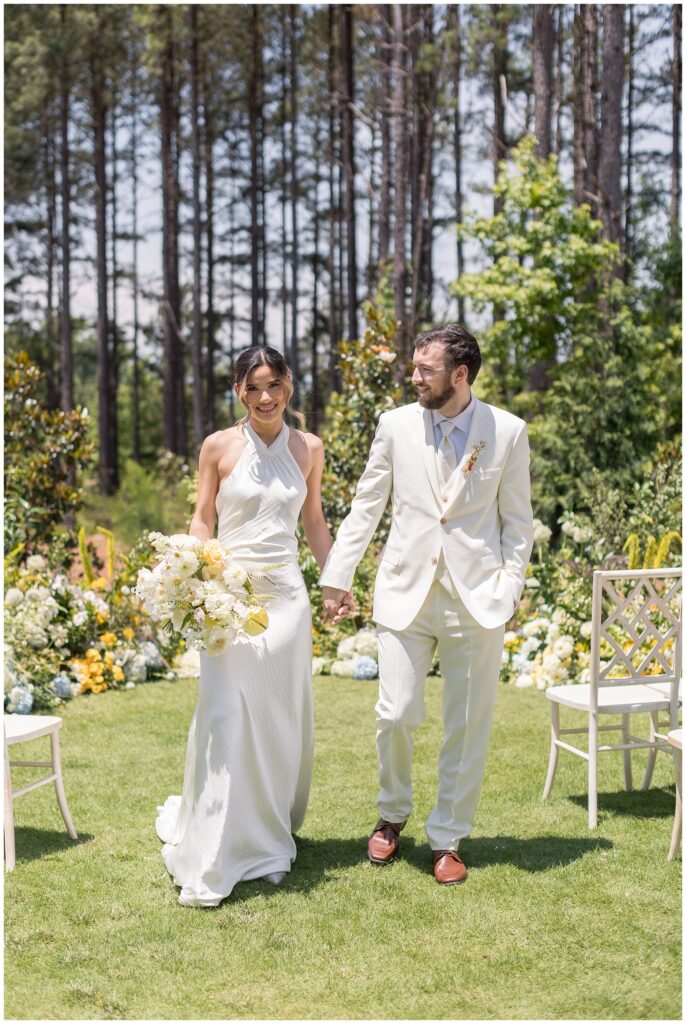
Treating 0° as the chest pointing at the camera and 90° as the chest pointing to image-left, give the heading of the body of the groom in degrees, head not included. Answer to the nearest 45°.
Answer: approximately 0°

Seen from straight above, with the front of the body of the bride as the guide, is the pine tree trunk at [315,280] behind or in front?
behind

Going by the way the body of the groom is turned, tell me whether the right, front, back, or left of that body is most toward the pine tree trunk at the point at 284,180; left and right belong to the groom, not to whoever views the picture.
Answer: back

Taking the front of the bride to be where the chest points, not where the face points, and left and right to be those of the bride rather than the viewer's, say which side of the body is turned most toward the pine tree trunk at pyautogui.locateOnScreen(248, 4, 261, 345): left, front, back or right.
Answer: back

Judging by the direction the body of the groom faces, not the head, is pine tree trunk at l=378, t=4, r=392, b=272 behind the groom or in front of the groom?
behind

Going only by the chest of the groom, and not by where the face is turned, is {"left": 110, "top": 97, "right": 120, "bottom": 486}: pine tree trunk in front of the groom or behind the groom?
behind

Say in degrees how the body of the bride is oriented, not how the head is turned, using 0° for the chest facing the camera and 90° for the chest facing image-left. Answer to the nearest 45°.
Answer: approximately 0°

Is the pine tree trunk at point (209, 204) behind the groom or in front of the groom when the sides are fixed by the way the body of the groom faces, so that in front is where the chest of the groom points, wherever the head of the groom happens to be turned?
behind

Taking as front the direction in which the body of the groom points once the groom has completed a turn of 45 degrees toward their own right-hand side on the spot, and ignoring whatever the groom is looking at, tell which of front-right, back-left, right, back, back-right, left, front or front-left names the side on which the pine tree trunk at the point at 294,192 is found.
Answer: back-right

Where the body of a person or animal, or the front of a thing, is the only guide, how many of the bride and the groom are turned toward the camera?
2

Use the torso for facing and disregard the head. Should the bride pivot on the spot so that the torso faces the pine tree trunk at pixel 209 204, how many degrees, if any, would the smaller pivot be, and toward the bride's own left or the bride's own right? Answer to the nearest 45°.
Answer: approximately 180°

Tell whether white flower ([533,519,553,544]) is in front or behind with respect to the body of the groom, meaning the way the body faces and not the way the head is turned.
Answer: behind
